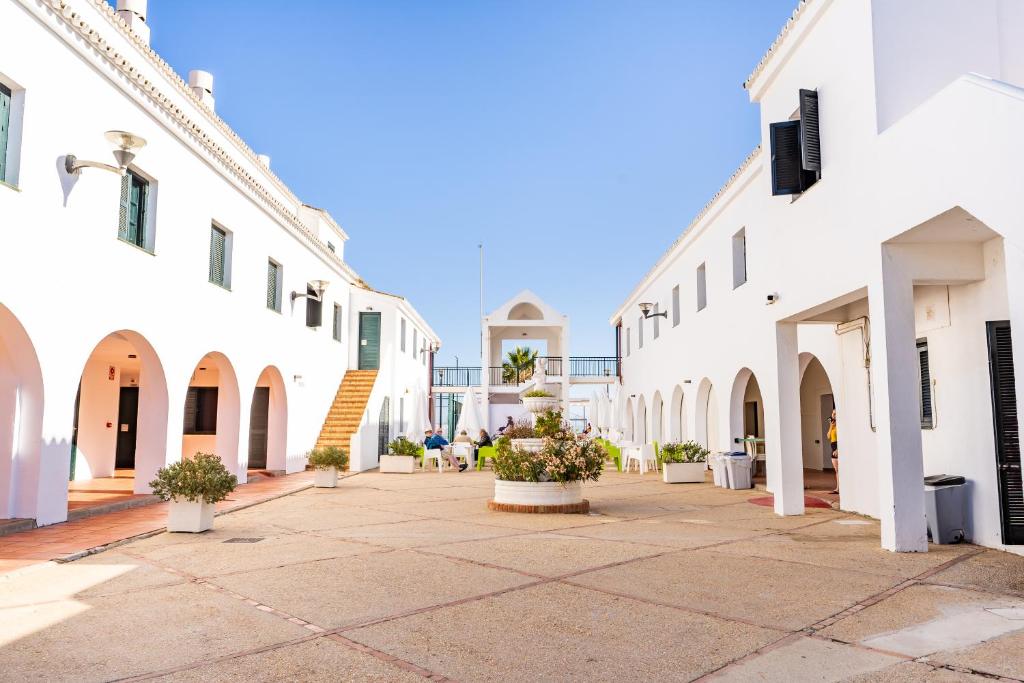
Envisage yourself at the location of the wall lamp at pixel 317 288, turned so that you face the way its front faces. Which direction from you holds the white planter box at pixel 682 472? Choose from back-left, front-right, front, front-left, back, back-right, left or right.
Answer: front-right

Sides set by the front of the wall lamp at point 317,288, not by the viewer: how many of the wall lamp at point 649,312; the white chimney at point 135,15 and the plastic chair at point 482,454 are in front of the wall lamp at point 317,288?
2

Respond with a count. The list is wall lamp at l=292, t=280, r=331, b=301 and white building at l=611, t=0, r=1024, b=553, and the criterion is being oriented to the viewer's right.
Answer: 1

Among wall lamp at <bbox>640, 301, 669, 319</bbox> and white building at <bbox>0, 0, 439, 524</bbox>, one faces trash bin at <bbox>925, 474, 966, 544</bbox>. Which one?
the white building

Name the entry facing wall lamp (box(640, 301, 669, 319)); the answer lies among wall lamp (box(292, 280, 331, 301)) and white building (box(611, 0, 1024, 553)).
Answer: wall lamp (box(292, 280, 331, 301))

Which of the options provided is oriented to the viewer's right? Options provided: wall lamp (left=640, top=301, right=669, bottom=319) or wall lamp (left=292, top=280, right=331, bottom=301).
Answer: wall lamp (left=292, top=280, right=331, bottom=301)

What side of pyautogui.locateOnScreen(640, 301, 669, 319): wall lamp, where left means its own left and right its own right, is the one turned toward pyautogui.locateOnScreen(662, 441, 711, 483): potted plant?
left

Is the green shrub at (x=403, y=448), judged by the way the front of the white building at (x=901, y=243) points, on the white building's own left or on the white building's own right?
on the white building's own right

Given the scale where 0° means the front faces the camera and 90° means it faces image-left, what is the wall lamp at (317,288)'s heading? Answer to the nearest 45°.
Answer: approximately 270°

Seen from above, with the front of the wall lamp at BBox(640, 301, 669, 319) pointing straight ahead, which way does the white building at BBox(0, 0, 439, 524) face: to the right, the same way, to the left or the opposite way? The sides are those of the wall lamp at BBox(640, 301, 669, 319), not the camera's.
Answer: the opposite way

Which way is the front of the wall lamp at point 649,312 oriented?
to the viewer's left

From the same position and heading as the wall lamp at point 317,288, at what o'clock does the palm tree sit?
The palm tree is roughly at 10 o'clock from the wall lamp.
